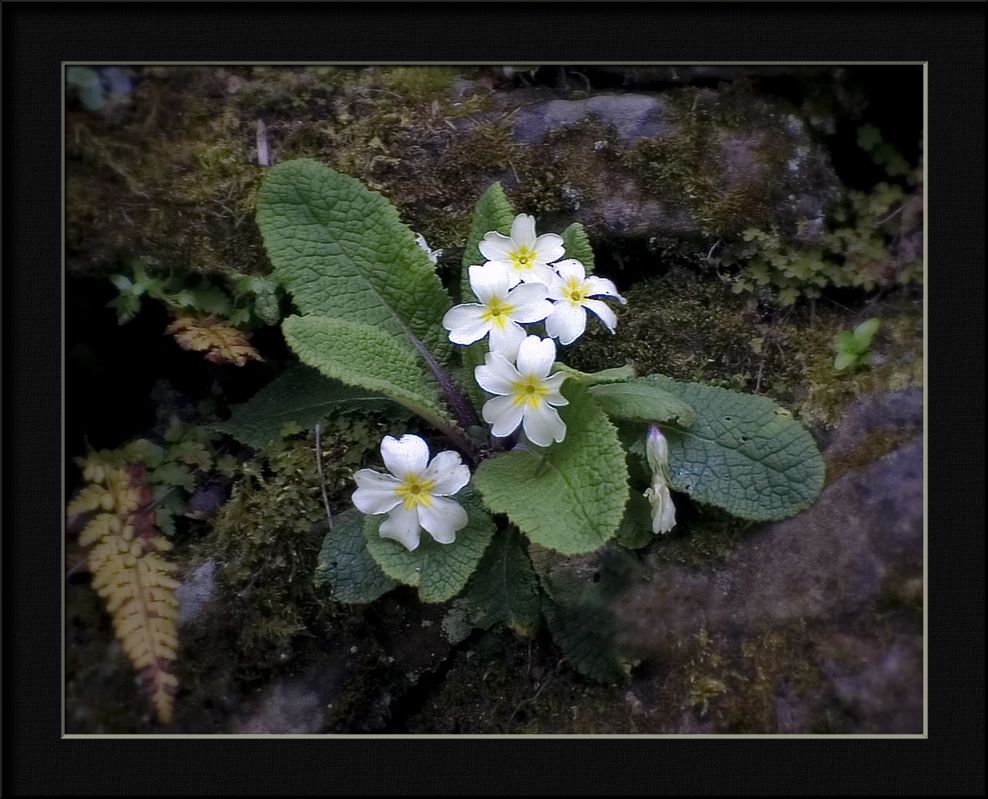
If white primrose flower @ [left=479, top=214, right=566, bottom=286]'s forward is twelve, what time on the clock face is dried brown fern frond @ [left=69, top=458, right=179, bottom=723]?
The dried brown fern frond is roughly at 3 o'clock from the white primrose flower.

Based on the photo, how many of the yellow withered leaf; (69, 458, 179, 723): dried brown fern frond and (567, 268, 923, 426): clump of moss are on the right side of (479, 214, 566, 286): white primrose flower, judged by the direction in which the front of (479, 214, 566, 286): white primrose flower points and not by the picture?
2

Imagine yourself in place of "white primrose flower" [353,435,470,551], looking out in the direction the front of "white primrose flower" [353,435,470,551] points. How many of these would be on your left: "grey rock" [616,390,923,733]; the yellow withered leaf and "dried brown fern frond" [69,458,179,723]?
1

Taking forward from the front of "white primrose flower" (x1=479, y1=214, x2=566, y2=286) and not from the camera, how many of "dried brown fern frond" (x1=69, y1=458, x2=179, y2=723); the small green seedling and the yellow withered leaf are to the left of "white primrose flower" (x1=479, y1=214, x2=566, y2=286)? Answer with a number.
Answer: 1

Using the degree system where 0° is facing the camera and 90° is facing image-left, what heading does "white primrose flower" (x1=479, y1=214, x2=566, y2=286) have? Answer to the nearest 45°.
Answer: approximately 0°

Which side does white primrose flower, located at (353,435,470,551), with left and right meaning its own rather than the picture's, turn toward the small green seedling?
left

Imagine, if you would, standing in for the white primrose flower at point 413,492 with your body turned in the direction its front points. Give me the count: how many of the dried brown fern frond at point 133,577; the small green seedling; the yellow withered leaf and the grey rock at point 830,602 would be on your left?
2

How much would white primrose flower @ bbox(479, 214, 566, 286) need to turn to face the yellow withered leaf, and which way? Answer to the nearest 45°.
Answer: approximately 90° to its right

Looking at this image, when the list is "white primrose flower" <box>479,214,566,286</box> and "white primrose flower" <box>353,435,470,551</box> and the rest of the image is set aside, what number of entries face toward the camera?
2

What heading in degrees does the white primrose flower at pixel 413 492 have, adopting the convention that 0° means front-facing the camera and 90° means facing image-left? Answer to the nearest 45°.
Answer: approximately 0°
